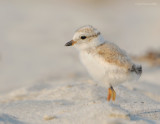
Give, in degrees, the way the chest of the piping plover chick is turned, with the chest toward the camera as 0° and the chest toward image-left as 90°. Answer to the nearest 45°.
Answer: approximately 90°
